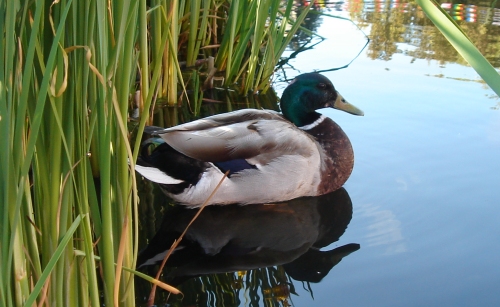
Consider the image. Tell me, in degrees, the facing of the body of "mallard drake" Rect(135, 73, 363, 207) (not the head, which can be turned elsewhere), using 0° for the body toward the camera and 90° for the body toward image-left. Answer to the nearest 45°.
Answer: approximately 270°
